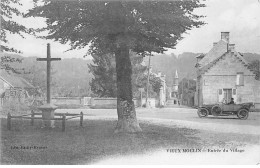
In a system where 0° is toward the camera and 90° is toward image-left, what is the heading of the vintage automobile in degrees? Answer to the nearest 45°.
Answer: approximately 90°

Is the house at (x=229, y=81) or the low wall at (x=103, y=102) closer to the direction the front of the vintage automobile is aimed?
the low wall

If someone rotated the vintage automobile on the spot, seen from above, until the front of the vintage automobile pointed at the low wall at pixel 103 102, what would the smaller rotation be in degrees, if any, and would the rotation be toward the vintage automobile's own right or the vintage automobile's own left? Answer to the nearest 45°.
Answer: approximately 45° to the vintage automobile's own right

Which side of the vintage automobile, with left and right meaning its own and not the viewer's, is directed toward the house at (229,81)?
right

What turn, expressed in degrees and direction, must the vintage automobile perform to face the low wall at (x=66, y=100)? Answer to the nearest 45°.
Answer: approximately 45° to its right

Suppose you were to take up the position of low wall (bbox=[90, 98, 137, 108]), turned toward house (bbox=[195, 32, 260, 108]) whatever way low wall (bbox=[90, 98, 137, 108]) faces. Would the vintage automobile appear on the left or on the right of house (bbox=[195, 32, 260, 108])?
right
